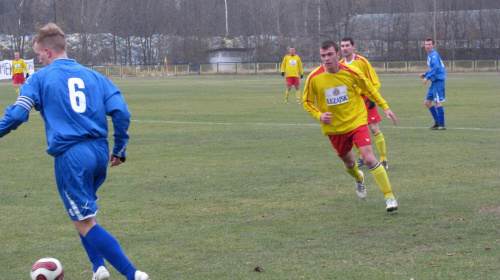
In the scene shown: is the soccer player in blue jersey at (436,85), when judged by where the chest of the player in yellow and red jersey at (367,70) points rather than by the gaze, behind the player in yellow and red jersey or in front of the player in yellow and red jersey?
behind

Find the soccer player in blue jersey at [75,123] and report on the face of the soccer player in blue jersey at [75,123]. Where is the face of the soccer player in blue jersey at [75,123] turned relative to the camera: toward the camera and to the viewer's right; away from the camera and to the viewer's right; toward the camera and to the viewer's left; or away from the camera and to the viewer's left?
away from the camera and to the viewer's left

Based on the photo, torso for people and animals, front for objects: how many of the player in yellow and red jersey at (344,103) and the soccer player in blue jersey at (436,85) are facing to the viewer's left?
1

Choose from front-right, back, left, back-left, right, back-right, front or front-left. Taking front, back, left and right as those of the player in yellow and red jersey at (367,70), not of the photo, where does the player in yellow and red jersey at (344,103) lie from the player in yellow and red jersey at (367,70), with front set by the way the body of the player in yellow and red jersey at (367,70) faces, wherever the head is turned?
front-left

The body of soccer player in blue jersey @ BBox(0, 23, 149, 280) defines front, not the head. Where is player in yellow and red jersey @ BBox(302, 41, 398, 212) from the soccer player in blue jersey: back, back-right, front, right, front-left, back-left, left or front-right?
right

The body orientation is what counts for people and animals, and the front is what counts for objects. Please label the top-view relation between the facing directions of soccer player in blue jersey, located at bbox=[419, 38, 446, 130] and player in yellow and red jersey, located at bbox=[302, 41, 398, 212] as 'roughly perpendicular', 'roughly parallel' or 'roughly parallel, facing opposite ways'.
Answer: roughly perpendicular

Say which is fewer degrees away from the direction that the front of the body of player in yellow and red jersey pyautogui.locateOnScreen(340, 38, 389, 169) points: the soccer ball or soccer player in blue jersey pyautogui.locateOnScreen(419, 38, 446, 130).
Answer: the soccer ball

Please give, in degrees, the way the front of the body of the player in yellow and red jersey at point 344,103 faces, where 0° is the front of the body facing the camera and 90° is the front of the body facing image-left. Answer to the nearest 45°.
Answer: approximately 0°

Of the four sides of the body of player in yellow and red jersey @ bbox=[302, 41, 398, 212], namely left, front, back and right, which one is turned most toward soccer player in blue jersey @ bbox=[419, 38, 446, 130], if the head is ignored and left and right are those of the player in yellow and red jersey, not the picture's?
back

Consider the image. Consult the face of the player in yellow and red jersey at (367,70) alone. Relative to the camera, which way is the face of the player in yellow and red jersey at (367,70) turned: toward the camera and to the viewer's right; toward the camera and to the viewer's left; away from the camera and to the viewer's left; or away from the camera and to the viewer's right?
toward the camera and to the viewer's left

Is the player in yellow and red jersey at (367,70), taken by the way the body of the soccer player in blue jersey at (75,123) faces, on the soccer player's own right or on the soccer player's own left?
on the soccer player's own right
